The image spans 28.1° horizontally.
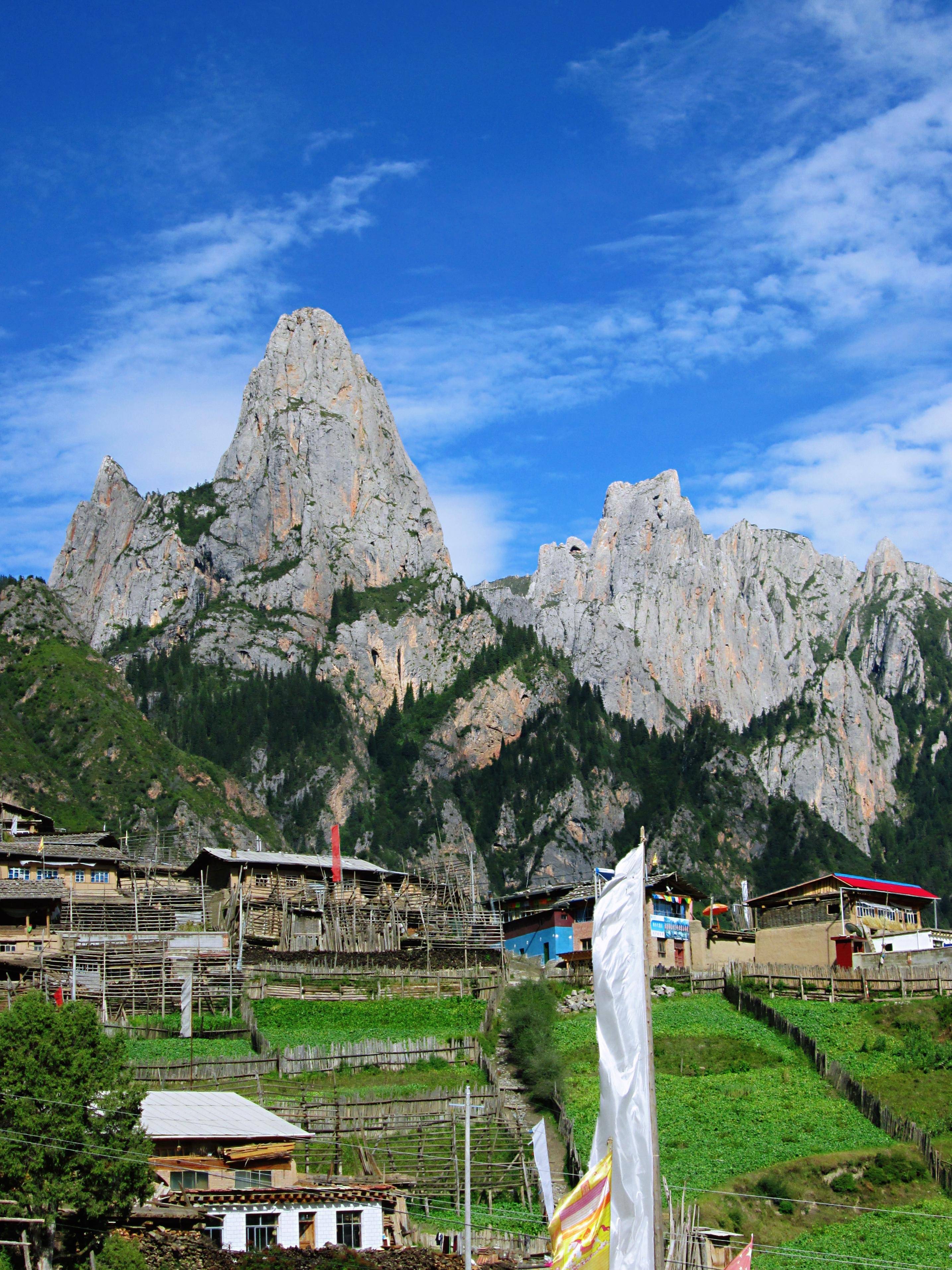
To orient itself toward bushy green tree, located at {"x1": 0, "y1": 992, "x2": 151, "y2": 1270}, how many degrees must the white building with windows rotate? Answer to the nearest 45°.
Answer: approximately 45° to its right

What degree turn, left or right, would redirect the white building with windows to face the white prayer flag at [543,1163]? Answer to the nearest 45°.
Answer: approximately 45° to its left

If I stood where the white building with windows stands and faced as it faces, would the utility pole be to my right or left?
on my left

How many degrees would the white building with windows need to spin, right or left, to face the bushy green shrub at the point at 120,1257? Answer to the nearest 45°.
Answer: approximately 45° to its right

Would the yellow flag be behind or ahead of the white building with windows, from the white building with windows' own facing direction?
ahead

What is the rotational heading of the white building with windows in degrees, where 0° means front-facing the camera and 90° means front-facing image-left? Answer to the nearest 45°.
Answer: approximately 0°

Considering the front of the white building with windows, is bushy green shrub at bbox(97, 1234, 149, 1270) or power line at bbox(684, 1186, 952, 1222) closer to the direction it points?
the bushy green shrub

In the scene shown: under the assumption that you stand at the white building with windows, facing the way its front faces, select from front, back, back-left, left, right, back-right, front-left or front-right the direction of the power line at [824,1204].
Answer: left
